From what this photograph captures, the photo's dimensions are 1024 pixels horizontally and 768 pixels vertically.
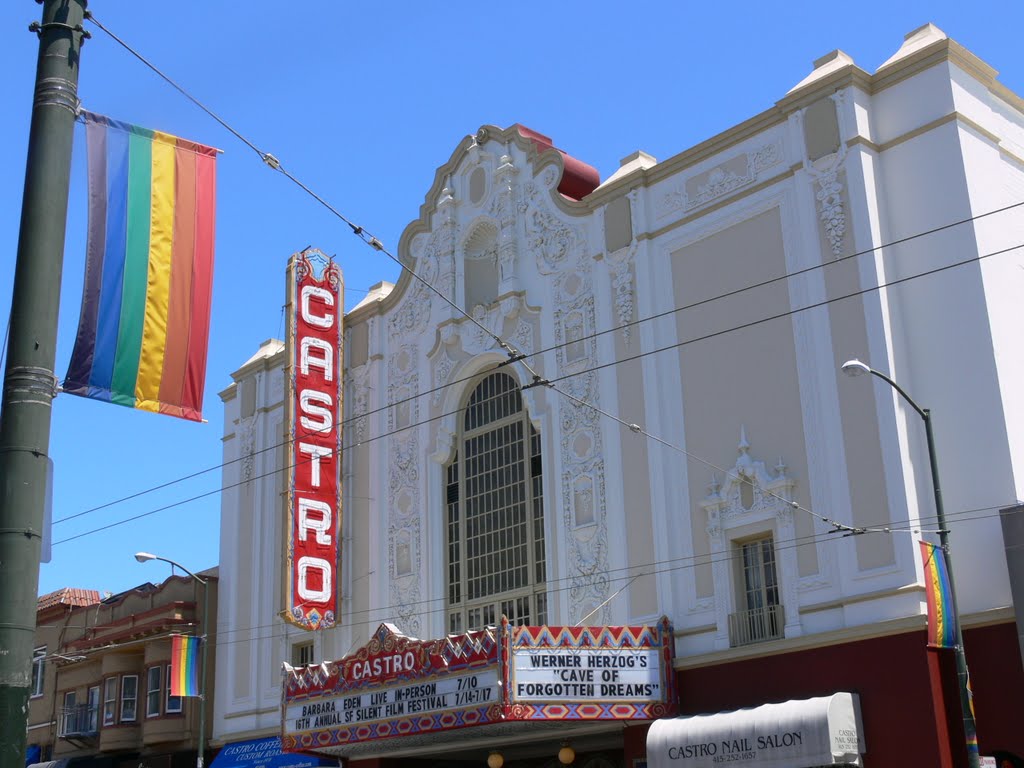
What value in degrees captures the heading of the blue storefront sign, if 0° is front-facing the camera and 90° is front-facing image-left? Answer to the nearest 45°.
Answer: approximately 45°

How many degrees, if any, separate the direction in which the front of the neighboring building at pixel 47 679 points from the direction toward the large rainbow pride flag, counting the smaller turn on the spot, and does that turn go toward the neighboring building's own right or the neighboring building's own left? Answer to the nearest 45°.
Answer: approximately 45° to the neighboring building's own left

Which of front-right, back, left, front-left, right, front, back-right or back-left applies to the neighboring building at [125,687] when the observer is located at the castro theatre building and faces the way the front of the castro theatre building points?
right

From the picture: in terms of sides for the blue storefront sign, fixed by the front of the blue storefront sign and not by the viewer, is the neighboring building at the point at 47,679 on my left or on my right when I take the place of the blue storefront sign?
on my right

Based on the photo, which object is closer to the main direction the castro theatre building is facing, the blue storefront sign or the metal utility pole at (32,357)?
the metal utility pole

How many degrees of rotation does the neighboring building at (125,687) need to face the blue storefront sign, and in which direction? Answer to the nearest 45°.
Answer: approximately 90° to its left

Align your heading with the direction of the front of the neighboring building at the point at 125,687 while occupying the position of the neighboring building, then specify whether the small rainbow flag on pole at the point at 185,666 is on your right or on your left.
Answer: on your left

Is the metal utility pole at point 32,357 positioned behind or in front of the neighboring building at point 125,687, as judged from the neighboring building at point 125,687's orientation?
in front

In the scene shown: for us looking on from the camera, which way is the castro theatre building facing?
facing the viewer and to the left of the viewer

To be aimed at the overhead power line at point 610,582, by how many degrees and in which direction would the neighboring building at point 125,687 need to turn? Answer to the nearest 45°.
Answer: approximately 90° to its left

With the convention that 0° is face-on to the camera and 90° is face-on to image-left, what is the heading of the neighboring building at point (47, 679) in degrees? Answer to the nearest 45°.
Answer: approximately 45°

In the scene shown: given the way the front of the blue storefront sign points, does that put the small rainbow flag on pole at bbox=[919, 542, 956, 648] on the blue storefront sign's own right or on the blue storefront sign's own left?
on the blue storefront sign's own left

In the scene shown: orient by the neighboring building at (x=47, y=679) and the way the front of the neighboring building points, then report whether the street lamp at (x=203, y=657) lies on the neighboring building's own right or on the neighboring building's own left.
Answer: on the neighboring building's own left

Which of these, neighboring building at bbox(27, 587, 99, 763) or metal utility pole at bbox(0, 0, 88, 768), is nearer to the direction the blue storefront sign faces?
the metal utility pole
